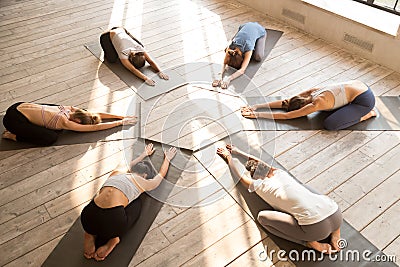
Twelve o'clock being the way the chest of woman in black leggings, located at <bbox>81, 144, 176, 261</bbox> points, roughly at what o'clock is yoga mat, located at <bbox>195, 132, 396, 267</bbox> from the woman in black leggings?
The yoga mat is roughly at 2 o'clock from the woman in black leggings.

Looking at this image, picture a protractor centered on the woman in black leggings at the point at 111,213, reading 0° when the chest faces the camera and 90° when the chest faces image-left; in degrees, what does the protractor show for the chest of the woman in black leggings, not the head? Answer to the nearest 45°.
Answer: approximately 225°

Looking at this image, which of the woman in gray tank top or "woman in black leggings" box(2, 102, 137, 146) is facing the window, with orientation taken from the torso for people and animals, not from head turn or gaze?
the woman in black leggings

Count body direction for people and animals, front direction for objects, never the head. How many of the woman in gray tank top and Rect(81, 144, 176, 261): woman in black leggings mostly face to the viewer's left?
1

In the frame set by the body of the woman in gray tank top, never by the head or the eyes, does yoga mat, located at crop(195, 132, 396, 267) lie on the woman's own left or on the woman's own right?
on the woman's own left

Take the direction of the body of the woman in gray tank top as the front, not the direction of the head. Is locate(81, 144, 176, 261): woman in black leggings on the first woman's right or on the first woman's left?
on the first woman's left

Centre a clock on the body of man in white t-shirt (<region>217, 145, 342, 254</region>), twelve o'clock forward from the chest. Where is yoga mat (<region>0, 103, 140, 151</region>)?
The yoga mat is roughly at 11 o'clock from the man in white t-shirt.

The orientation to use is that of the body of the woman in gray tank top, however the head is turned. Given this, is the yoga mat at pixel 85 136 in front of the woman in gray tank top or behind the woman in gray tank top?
in front

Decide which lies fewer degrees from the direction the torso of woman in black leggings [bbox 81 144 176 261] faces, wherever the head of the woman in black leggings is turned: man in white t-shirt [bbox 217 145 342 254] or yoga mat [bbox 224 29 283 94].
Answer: the yoga mat

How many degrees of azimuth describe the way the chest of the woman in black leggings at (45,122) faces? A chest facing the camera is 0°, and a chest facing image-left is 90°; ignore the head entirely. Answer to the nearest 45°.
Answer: approximately 270°
